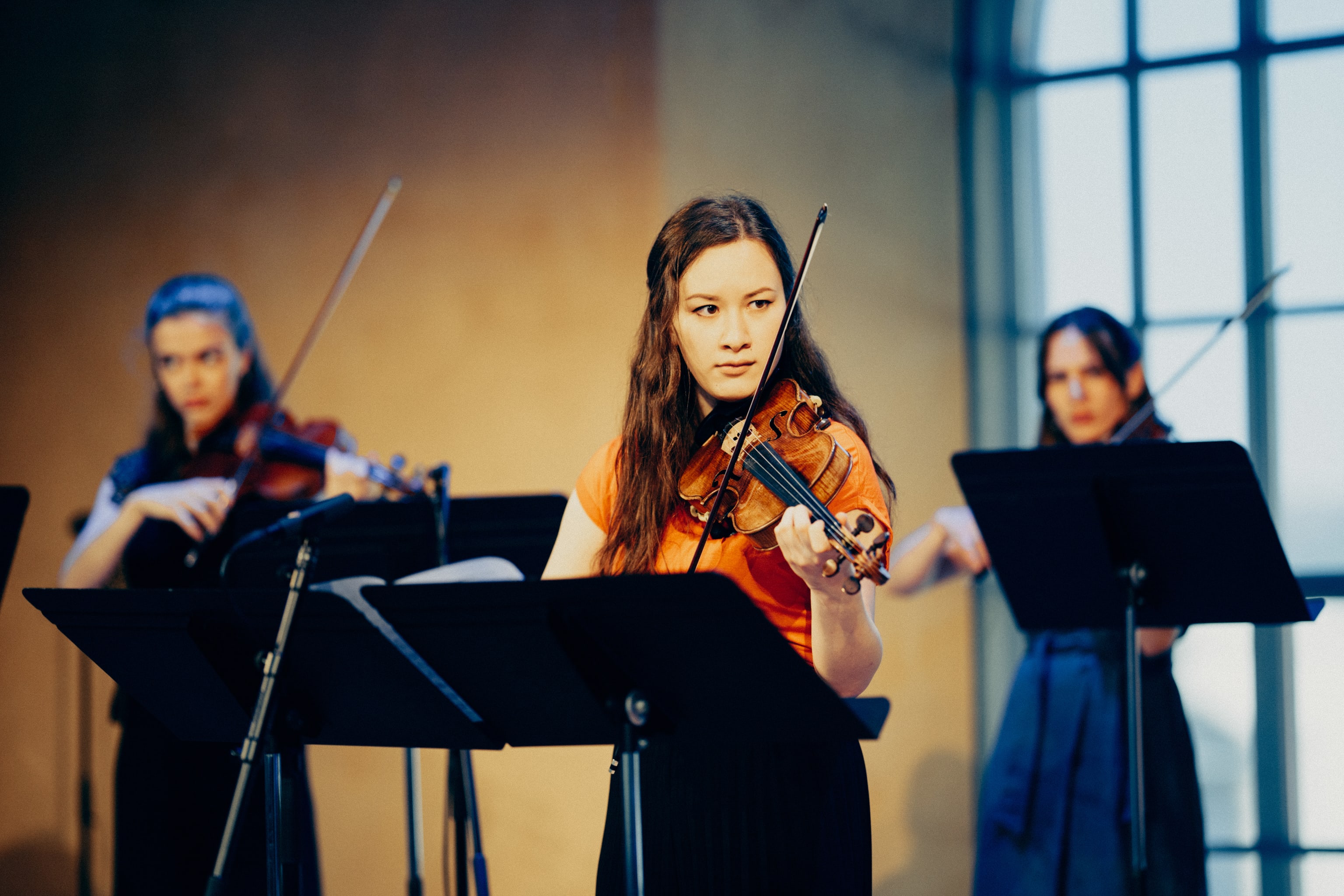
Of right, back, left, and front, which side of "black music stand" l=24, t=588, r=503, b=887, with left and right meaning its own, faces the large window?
front

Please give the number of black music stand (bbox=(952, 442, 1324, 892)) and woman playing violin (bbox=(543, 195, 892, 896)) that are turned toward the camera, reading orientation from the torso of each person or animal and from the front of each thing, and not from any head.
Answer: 1

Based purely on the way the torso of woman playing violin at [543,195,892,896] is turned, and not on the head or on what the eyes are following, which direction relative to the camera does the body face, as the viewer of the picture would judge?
toward the camera

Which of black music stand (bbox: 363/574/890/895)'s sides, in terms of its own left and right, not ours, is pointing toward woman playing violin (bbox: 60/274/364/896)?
left

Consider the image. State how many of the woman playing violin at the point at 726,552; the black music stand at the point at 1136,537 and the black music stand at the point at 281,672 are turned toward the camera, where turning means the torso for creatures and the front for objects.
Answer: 1

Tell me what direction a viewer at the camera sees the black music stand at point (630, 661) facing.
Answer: facing away from the viewer and to the right of the viewer

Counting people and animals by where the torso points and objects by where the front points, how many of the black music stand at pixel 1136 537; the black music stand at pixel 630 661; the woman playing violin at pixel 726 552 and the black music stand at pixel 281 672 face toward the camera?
1

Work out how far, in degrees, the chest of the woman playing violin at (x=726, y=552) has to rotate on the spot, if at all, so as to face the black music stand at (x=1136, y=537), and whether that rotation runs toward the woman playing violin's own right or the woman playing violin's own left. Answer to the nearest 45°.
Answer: approximately 135° to the woman playing violin's own left

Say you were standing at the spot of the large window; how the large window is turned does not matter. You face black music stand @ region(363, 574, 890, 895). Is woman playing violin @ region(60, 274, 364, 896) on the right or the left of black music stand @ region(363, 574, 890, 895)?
right
